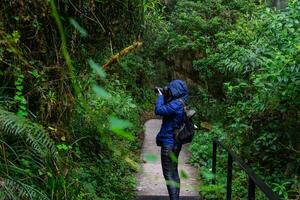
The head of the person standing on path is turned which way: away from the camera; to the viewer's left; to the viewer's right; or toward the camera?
to the viewer's left

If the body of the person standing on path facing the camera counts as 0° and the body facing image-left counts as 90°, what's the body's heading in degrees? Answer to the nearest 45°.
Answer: approximately 90°
